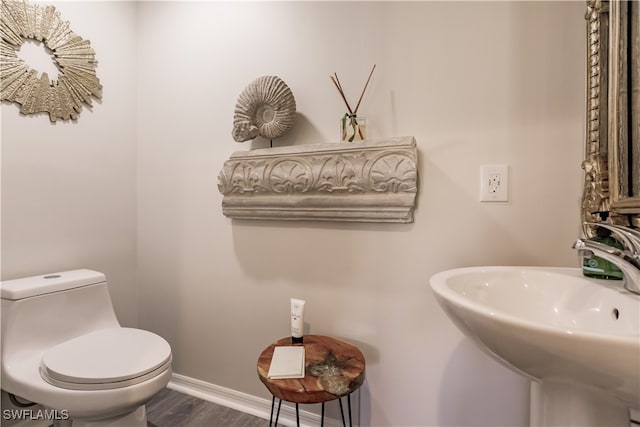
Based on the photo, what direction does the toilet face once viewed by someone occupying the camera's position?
facing the viewer and to the right of the viewer

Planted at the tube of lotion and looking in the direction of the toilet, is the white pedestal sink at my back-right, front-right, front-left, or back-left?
back-left

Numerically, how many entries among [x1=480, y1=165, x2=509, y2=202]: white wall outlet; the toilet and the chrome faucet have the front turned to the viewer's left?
1

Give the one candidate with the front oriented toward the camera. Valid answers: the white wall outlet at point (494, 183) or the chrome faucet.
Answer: the white wall outlet

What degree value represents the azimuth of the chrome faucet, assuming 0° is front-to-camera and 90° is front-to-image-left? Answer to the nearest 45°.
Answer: approximately 90°

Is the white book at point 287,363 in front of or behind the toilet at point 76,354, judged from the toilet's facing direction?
in front

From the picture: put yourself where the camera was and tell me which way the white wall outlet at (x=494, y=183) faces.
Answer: facing the viewer

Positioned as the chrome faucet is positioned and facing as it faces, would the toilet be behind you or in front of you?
in front

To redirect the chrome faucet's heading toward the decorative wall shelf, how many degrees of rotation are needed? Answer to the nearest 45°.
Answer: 0° — it already faces it

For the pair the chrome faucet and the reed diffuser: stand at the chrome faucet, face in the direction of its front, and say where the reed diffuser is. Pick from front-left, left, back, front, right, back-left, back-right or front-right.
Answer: front

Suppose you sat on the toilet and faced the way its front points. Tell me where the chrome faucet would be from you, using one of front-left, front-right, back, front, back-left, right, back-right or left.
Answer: front

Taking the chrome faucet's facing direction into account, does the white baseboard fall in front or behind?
in front

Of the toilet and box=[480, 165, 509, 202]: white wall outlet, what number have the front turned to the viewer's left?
0

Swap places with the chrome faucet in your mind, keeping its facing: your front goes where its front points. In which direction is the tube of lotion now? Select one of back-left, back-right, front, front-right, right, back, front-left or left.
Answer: front

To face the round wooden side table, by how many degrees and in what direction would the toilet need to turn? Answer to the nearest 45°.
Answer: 0° — it already faces it

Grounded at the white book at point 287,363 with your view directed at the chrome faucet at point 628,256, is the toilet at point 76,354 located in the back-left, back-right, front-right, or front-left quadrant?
back-right

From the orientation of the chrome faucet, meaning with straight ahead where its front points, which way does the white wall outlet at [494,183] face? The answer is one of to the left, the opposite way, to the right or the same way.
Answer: to the left
